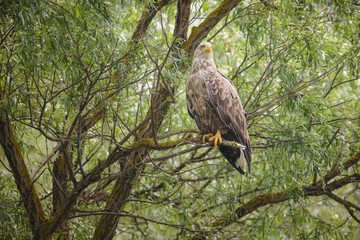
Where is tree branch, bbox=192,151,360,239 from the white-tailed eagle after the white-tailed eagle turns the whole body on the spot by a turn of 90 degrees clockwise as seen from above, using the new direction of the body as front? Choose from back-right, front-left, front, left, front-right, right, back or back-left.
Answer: right

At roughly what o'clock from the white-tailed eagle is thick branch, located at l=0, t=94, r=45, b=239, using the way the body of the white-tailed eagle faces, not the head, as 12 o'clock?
The thick branch is roughly at 2 o'clock from the white-tailed eagle.
